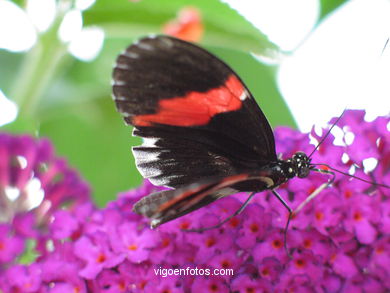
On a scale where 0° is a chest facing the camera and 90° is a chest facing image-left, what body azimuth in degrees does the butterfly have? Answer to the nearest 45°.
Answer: approximately 270°

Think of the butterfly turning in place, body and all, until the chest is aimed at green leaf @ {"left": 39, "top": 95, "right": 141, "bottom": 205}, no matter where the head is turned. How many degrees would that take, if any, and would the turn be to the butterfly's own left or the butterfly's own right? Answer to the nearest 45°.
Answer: approximately 135° to the butterfly's own left
